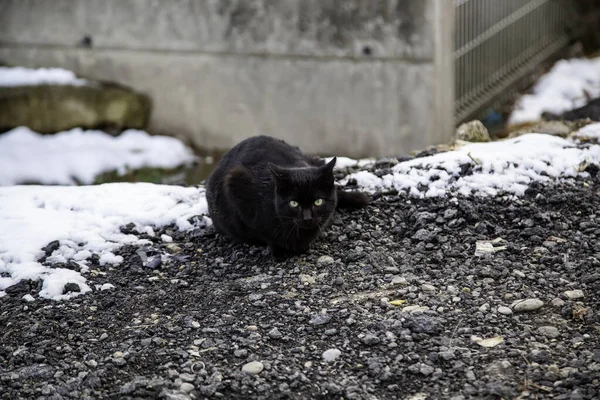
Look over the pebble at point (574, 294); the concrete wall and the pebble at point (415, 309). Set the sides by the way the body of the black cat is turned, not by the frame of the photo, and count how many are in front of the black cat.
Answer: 2

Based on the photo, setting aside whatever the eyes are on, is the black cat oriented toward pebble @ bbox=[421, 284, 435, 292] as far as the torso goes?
yes

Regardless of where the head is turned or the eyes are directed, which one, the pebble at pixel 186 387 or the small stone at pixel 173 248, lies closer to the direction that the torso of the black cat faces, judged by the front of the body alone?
the pebble

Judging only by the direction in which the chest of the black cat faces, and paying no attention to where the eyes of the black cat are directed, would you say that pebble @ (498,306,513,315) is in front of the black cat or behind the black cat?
in front

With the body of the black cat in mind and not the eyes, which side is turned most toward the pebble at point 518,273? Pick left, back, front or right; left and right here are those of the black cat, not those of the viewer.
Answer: front

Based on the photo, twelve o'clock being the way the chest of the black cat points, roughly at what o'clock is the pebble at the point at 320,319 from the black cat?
The pebble is roughly at 1 o'clock from the black cat.

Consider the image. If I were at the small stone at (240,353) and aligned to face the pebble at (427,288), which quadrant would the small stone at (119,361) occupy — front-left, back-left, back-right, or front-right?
back-left

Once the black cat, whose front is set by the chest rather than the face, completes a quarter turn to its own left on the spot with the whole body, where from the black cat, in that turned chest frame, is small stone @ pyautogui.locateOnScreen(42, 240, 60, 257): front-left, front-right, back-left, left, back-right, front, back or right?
back-left

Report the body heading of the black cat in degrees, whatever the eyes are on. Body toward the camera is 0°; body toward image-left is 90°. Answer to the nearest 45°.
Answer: approximately 315°

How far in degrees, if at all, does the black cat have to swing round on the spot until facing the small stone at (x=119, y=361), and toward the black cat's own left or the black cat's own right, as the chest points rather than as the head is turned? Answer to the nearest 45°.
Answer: approximately 90° to the black cat's own right

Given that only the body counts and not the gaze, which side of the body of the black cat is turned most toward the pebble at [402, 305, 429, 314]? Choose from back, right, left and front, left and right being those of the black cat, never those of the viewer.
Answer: front

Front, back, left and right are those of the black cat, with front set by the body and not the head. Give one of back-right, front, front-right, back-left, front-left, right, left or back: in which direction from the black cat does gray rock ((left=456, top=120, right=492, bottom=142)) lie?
left
